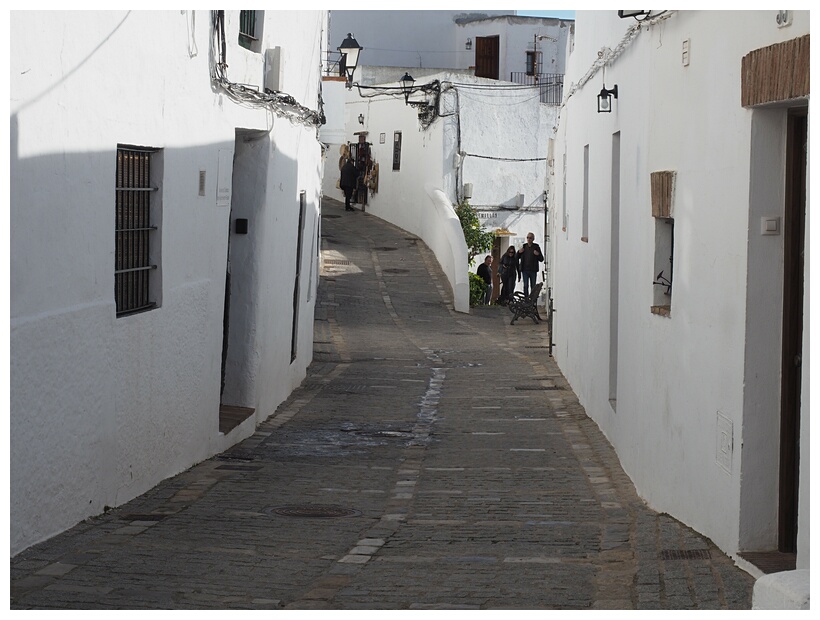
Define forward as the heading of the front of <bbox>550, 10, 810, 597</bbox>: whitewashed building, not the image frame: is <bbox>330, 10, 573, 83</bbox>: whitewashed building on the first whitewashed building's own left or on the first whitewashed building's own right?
on the first whitewashed building's own right

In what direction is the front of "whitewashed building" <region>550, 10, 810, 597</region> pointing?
to the viewer's left

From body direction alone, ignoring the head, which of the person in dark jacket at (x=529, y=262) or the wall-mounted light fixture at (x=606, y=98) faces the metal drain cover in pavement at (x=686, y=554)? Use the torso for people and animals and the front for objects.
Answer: the person in dark jacket

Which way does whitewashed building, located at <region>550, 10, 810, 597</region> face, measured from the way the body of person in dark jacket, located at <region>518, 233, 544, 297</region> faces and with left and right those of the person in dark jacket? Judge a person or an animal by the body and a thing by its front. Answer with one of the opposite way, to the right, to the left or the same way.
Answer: to the right

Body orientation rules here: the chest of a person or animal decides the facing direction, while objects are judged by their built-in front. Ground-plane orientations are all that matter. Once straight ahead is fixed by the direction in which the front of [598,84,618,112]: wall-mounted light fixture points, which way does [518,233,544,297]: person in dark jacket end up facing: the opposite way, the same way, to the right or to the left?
to the left

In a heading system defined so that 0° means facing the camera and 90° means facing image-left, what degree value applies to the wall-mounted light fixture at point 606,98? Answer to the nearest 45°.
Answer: approximately 90°

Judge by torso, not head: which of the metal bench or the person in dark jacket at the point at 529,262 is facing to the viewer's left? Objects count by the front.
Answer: the metal bench

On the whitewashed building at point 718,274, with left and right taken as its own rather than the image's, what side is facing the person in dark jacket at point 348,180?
right

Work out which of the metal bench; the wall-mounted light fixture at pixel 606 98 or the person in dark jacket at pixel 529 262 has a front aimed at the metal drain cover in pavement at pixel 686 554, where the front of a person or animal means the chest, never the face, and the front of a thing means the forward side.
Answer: the person in dark jacket
